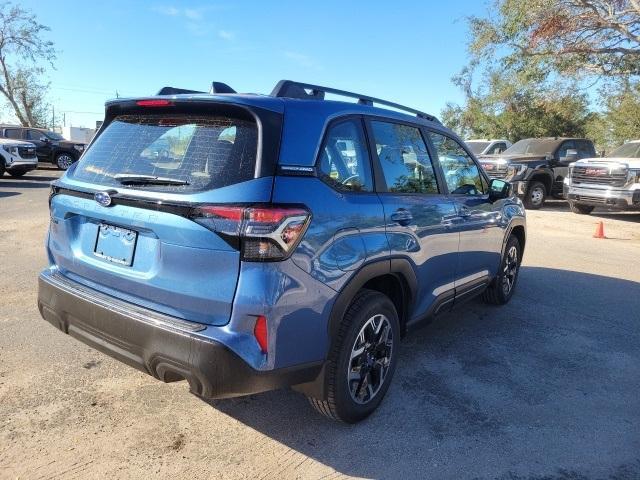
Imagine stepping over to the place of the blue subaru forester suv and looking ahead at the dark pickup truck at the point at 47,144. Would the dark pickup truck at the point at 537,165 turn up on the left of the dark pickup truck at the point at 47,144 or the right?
right

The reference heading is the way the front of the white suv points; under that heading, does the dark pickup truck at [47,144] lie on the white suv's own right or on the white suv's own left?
on the white suv's own left

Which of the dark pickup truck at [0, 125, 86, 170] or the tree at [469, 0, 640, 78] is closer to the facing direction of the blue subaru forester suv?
the tree

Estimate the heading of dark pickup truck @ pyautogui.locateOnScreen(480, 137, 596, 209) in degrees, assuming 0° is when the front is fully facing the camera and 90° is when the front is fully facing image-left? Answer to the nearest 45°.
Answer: approximately 45°

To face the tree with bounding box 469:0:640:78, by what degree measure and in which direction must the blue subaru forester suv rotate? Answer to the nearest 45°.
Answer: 0° — it already faces it

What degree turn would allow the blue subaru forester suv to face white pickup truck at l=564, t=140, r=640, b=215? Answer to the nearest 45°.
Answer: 0° — it already faces it

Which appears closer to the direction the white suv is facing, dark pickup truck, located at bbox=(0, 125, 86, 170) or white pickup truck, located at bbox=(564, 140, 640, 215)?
the white pickup truck
